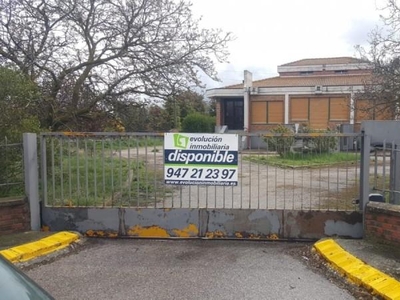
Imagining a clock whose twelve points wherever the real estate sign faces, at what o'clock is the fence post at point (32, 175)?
The fence post is roughly at 3 o'clock from the real estate sign.

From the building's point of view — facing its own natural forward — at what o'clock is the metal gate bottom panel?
The metal gate bottom panel is roughly at 12 o'clock from the building.

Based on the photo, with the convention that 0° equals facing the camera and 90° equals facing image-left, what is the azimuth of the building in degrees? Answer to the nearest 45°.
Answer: approximately 0°

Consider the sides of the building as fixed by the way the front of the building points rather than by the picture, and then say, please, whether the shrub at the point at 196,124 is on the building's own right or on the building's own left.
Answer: on the building's own right

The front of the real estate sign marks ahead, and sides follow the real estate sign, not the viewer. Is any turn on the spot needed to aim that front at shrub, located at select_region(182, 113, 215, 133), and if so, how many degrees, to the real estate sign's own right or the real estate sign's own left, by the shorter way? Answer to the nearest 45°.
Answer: approximately 180°

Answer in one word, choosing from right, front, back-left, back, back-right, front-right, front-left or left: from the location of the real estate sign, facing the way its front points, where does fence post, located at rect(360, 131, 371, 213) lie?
left

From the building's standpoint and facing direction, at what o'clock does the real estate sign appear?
The real estate sign is roughly at 12 o'clock from the building.

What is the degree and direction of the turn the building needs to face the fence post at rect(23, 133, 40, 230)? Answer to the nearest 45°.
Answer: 0° — it already faces it

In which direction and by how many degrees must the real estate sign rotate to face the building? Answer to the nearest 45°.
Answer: approximately 180°

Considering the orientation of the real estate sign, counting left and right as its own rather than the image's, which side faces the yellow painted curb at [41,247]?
right

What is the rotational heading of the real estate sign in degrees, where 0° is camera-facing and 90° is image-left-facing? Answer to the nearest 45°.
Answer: approximately 0°

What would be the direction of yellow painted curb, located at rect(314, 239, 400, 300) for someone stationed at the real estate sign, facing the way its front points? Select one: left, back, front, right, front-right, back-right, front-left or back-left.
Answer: front-left

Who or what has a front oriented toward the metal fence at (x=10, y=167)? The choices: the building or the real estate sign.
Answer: the building

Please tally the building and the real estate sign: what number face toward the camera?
2
